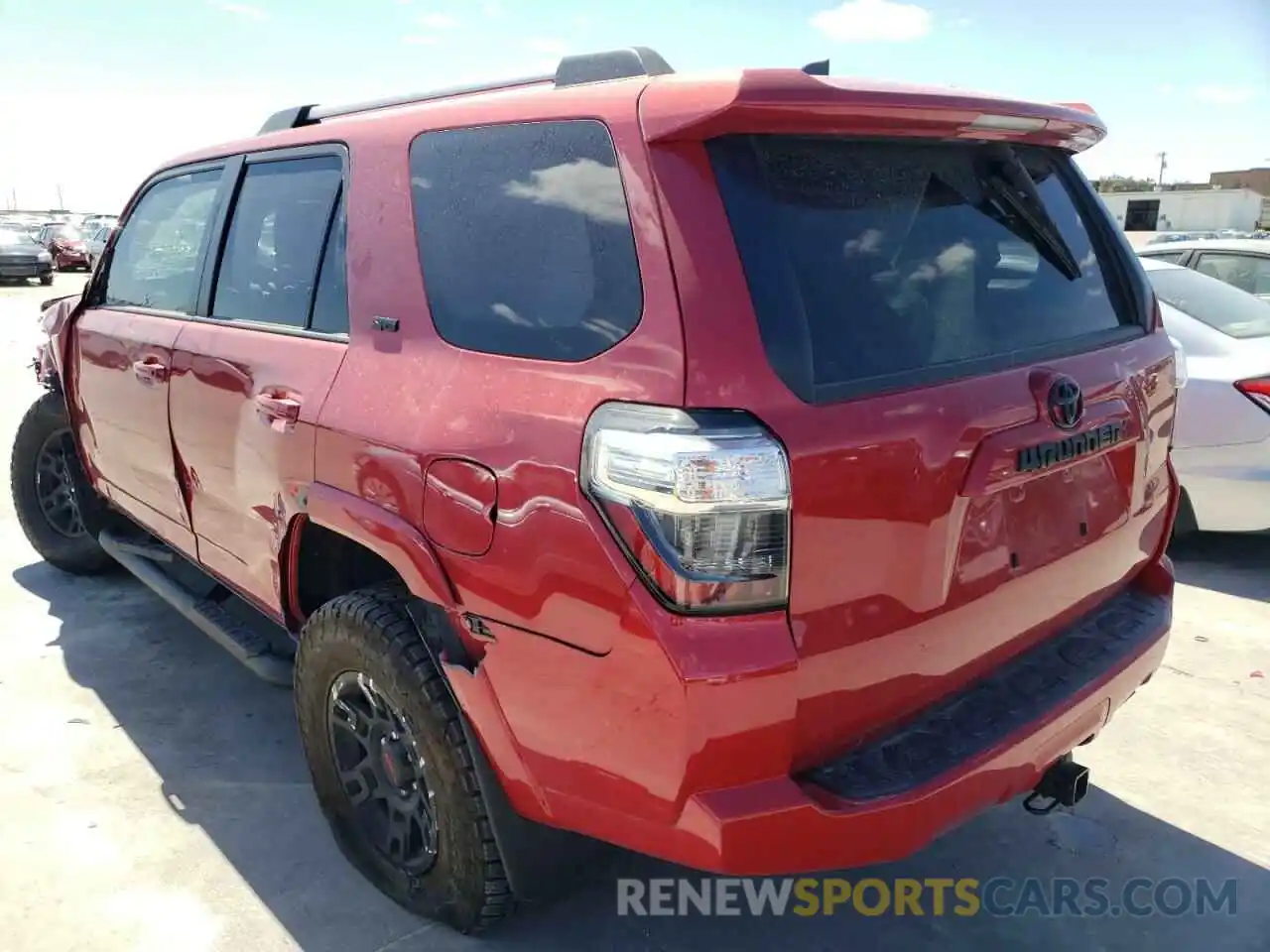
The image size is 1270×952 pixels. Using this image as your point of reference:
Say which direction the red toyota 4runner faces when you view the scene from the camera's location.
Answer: facing away from the viewer and to the left of the viewer

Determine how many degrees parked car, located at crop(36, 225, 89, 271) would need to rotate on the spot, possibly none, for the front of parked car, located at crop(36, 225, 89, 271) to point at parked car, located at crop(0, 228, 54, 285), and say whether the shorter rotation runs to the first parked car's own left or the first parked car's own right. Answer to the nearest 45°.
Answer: approximately 45° to the first parked car's own right

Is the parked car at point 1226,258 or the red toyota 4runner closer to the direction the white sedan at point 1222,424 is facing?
the parked car

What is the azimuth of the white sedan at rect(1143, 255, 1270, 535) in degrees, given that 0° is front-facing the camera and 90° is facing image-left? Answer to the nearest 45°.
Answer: approximately 135°

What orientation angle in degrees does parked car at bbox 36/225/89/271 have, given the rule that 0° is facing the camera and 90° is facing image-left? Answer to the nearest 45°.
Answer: approximately 315°

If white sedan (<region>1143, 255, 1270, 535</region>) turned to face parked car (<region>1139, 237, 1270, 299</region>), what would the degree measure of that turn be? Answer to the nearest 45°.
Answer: approximately 45° to its right

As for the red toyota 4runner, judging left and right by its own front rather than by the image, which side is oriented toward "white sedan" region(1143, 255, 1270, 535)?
right

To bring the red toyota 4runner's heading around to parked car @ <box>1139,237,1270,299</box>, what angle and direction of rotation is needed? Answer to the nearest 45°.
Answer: approximately 90° to its right
